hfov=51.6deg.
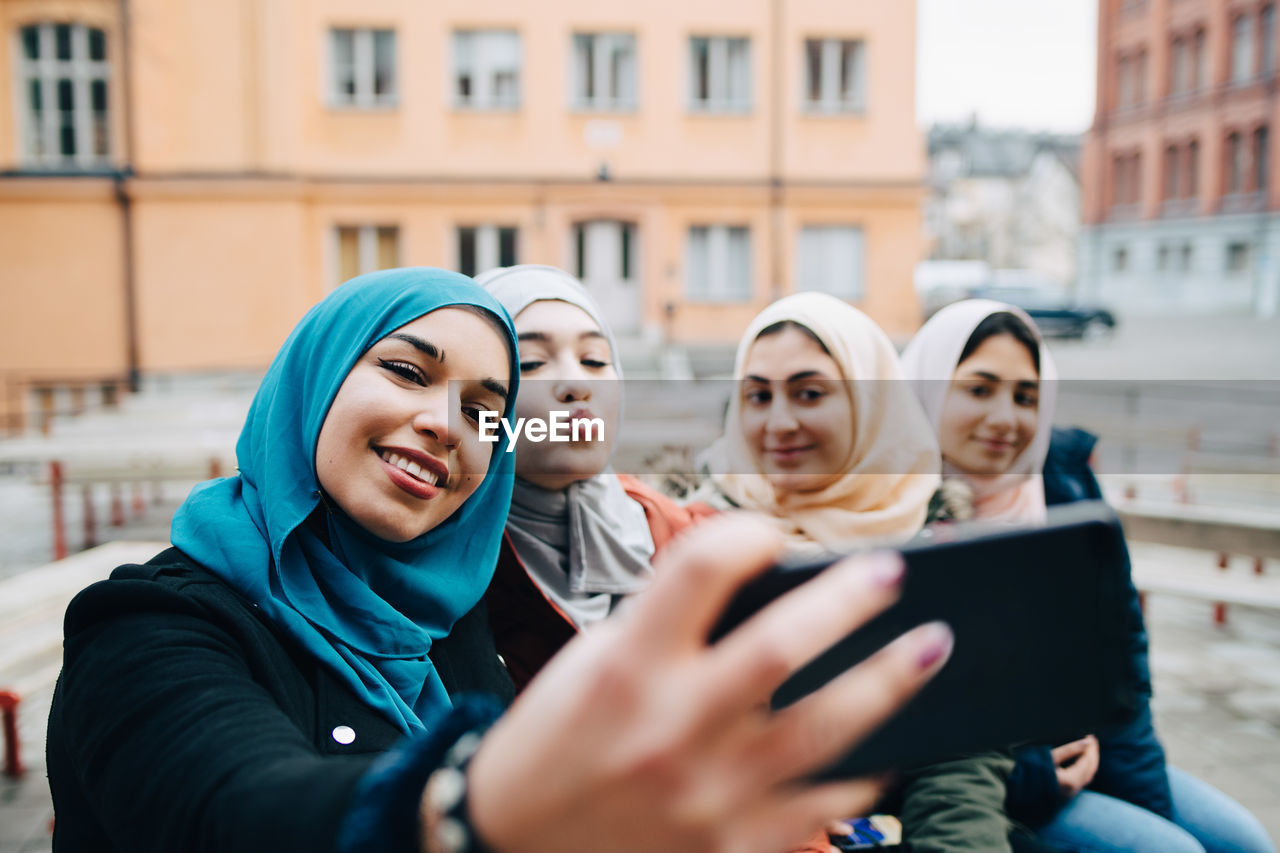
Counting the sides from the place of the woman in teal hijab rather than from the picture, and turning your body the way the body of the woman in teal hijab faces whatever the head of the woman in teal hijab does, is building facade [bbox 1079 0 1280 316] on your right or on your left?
on your left

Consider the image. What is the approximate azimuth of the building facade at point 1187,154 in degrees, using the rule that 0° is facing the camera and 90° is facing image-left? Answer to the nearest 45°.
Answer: approximately 45°

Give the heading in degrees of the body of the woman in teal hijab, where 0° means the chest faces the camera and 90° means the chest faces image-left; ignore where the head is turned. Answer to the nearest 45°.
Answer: approximately 315°

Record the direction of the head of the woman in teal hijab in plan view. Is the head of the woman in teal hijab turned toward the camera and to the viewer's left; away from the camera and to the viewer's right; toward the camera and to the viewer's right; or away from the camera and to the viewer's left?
toward the camera and to the viewer's right

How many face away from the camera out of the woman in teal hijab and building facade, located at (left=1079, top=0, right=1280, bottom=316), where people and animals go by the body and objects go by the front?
0

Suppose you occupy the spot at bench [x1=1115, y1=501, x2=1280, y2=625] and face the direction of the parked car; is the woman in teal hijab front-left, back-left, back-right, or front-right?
back-left

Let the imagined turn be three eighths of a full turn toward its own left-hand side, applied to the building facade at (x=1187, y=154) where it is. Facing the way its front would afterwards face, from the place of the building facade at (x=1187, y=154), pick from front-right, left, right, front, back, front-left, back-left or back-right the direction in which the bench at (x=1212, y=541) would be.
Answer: right

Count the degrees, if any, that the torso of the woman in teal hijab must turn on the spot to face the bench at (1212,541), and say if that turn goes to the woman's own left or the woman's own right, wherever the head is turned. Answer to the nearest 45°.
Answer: approximately 90° to the woman's own left

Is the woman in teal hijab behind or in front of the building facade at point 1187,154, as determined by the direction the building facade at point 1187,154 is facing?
in front
